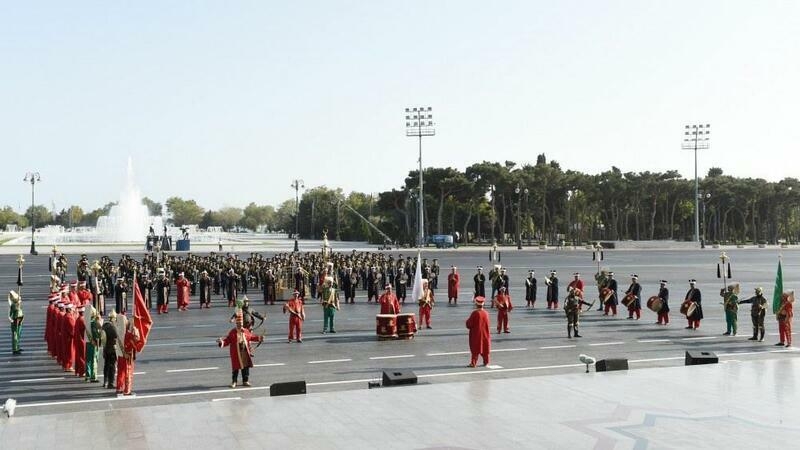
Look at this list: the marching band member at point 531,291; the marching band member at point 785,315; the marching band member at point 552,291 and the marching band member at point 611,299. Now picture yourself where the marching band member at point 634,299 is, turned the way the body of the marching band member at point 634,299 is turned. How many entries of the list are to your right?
3

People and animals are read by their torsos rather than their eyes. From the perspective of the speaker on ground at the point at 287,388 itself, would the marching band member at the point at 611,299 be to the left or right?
on its right

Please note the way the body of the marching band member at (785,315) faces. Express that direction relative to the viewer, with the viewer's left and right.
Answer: facing to the left of the viewer

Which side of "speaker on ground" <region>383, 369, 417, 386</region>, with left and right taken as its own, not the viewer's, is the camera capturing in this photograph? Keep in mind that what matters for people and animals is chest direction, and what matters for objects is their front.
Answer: back

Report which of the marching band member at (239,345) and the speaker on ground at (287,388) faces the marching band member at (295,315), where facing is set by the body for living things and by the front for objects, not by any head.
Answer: the speaker on ground

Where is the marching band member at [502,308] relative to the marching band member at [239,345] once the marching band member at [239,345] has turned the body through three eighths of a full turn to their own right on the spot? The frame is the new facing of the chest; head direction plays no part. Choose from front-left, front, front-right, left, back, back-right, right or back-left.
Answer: right

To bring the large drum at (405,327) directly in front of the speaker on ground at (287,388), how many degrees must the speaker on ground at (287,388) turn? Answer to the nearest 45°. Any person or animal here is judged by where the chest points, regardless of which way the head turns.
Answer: approximately 45° to its right

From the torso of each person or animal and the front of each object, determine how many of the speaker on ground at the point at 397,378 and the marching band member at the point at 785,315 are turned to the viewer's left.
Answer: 1

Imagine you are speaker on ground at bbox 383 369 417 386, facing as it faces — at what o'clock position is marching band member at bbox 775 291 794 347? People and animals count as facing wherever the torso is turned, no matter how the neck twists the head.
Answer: The marching band member is roughly at 2 o'clock from the speaker on ground.
